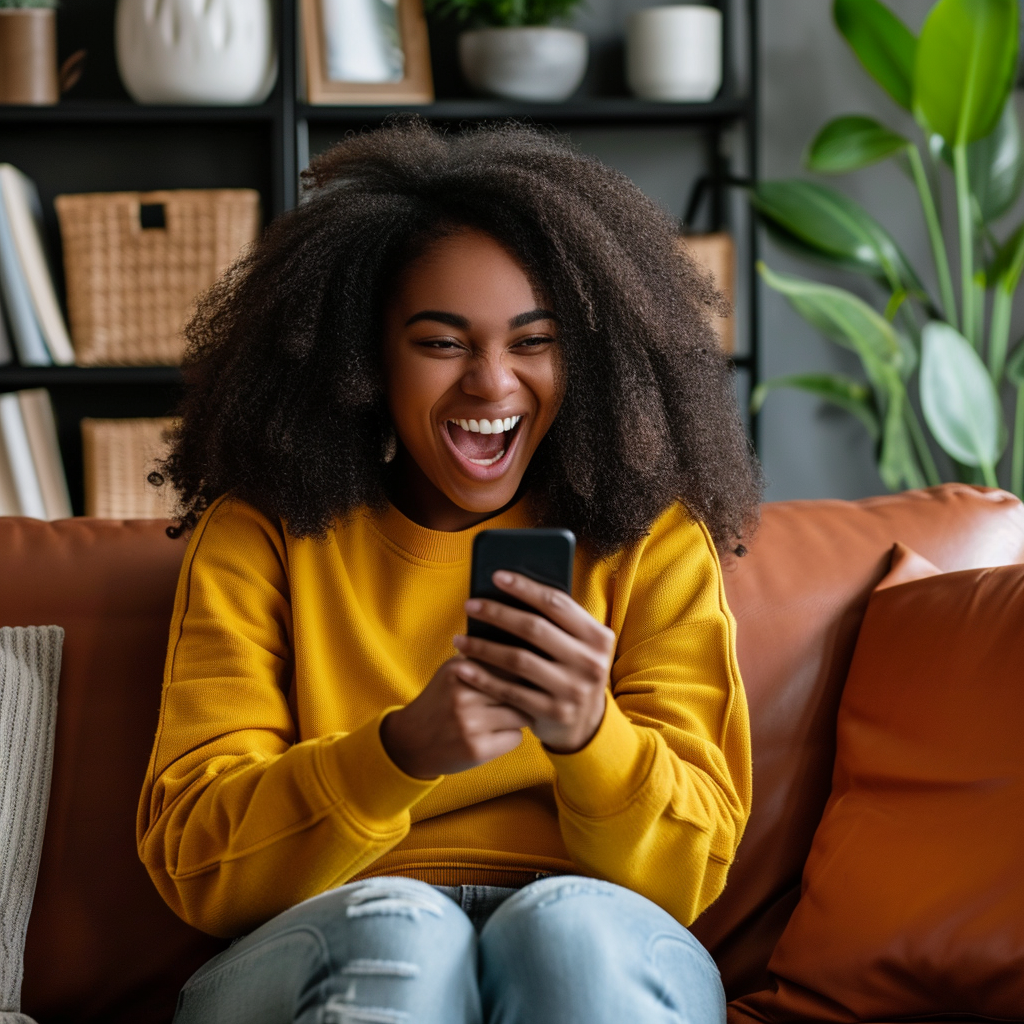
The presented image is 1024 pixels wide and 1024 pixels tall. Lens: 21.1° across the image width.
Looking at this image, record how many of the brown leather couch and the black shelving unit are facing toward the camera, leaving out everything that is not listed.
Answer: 2

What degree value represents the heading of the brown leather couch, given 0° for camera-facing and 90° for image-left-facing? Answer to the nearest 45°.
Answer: approximately 0°

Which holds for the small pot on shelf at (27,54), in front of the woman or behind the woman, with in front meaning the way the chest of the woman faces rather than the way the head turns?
behind

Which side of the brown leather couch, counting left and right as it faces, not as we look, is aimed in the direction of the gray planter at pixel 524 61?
back

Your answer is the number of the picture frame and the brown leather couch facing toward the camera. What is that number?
2

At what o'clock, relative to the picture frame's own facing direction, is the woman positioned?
The woman is roughly at 12 o'clock from the picture frame.

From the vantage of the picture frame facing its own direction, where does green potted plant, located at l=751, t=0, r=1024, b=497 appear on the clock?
The green potted plant is roughly at 9 o'clock from the picture frame.

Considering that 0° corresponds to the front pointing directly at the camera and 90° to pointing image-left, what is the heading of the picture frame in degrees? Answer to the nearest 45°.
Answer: approximately 0°

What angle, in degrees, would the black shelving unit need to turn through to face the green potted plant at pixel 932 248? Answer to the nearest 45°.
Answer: approximately 90° to its left
